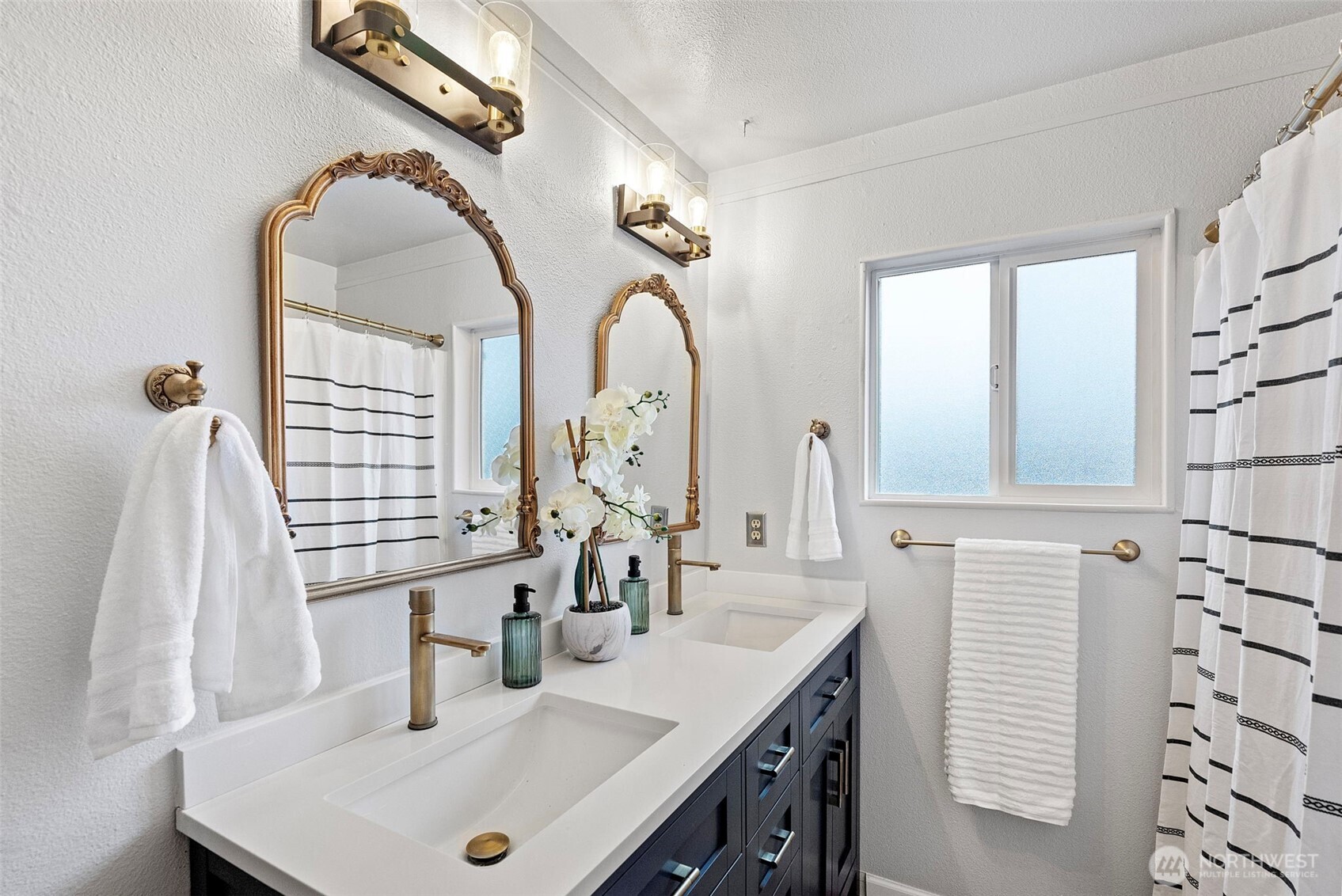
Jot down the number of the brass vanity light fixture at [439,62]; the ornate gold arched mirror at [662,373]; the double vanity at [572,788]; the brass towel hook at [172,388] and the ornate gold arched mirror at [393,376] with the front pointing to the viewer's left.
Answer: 0

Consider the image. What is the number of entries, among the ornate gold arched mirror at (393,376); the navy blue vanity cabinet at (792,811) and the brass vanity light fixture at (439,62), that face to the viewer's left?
0

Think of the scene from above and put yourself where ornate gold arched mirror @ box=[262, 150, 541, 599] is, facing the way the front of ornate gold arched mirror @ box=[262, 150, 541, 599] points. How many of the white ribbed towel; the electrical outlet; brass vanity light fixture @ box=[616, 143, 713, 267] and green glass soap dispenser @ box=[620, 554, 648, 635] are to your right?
0

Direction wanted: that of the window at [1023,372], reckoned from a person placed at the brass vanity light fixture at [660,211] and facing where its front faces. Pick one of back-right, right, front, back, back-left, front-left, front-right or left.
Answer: front-left

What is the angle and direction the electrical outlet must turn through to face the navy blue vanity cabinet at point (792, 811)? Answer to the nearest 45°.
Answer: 0° — it already faces it

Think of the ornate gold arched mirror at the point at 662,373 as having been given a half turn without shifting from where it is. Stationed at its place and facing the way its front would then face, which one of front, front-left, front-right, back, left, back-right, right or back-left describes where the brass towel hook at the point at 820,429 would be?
back-right

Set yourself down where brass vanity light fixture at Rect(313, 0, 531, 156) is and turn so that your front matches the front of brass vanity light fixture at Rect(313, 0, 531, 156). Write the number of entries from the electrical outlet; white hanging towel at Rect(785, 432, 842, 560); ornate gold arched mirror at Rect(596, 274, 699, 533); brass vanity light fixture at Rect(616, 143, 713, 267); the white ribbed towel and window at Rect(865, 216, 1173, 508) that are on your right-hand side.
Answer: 0

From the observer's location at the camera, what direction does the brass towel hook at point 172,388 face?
facing the viewer and to the right of the viewer

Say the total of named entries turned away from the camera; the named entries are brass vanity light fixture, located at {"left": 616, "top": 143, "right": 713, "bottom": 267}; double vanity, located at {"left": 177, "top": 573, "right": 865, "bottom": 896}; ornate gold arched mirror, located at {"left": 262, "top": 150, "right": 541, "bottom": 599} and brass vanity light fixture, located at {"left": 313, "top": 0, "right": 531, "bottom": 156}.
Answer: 0

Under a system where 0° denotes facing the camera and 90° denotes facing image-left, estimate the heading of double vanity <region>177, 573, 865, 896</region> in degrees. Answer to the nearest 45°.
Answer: approximately 315°

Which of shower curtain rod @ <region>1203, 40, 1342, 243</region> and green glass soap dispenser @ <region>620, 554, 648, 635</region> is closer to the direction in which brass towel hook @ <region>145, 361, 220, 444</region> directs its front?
the shower curtain rod

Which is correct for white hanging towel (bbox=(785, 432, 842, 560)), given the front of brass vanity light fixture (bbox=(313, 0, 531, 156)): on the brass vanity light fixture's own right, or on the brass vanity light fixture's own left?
on the brass vanity light fixture's own left

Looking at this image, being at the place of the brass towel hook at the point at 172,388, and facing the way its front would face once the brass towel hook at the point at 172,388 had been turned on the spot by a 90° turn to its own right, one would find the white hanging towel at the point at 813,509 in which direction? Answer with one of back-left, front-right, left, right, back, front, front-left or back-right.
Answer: back-left

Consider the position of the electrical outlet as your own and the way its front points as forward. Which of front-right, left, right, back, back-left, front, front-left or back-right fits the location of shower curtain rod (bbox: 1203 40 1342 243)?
front-left

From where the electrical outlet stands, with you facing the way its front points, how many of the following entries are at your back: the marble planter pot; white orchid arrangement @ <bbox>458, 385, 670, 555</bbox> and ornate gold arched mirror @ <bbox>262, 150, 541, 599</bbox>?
0

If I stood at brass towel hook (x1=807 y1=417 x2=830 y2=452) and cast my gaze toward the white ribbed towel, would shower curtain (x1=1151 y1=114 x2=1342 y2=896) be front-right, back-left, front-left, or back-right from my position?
front-right

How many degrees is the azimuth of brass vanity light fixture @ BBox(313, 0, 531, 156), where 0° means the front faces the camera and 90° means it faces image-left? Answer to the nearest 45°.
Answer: approximately 315°

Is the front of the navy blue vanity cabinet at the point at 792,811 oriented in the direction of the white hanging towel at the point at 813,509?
no

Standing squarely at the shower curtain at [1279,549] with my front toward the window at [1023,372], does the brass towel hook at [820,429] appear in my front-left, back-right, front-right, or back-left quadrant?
front-left

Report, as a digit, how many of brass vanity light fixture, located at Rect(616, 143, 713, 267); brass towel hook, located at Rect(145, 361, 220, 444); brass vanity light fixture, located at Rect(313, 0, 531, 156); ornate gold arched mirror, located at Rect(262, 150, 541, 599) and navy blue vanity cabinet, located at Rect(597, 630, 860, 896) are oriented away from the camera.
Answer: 0

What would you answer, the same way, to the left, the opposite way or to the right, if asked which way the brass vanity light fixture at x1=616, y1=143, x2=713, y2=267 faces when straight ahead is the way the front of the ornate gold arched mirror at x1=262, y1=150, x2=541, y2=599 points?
the same way
